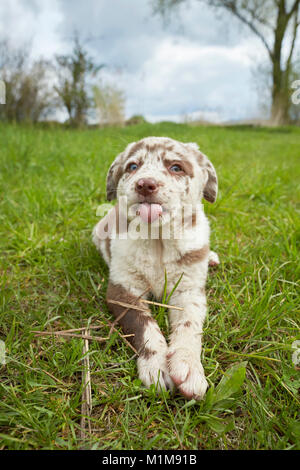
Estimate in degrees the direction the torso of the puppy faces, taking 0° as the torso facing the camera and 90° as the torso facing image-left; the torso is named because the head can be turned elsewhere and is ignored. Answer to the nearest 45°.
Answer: approximately 0°

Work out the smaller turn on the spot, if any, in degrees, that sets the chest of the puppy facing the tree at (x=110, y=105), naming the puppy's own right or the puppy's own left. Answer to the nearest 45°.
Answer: approximately 180°
